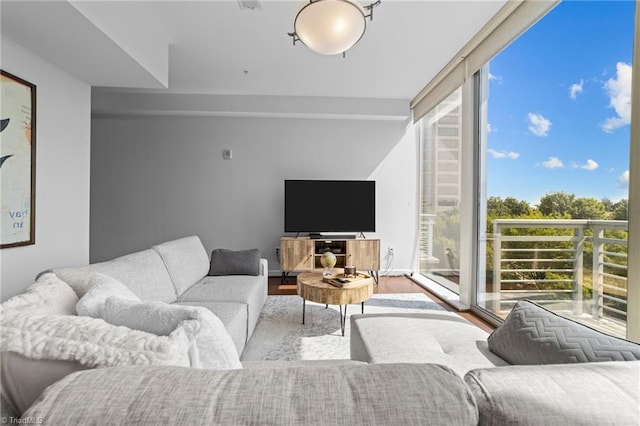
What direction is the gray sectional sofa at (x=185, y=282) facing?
to the viewer's right

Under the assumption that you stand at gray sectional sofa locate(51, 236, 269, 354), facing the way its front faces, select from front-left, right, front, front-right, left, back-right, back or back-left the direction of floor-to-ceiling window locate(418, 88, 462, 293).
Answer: front

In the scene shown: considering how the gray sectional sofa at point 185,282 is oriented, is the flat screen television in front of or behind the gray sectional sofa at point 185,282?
in front

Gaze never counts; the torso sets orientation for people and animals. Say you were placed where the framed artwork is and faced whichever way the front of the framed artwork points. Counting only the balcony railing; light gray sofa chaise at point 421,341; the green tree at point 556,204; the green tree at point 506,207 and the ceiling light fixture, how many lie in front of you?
5

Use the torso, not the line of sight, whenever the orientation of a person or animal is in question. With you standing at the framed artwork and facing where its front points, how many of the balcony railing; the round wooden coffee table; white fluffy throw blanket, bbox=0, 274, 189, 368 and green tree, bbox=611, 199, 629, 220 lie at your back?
0

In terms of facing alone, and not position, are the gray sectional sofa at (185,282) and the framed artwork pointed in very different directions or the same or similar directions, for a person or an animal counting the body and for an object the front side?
same or similar directions

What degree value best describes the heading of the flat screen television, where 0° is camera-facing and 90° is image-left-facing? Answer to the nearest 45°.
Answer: approximately 0°

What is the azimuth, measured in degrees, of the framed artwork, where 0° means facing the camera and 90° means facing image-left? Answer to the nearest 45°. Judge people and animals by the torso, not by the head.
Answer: approximately 315°

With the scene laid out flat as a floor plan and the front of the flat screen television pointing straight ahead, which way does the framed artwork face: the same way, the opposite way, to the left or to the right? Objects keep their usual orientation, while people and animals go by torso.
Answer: to the left

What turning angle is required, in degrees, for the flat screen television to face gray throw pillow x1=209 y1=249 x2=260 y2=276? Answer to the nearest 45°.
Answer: approximately 45° to its right

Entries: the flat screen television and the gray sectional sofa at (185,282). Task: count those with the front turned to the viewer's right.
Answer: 1

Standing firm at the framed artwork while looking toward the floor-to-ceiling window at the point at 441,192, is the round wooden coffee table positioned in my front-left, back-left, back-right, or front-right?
front-right

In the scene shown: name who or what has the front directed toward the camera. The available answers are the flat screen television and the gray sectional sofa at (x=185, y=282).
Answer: the flat screen television

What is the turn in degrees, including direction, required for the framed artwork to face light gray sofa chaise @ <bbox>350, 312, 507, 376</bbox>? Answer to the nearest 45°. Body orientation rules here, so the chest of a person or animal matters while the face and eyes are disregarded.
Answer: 0° — it already faces it

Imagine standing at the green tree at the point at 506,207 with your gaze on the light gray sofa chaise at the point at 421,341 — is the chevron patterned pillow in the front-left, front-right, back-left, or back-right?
front-left

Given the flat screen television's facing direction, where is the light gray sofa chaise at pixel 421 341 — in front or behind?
in front

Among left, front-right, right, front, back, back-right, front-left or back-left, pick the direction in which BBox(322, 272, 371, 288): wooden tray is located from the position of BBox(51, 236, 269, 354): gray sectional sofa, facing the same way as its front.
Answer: front

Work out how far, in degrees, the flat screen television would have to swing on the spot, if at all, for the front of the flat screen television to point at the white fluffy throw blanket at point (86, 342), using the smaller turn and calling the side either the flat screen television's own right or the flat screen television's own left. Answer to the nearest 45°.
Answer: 0° — it already faces it

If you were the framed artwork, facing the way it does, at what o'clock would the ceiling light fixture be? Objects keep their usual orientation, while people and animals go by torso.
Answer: The ceiling light fixture is roughly at 12 o'clock from the framed artwork.

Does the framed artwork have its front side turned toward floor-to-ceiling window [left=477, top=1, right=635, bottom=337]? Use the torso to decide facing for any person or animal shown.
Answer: yes

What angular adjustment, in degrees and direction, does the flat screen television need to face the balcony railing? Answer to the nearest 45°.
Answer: approximately 45° to its left

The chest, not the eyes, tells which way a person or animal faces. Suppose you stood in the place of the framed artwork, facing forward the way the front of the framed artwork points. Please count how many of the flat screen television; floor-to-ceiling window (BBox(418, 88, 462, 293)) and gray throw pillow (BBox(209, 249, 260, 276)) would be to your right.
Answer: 0
